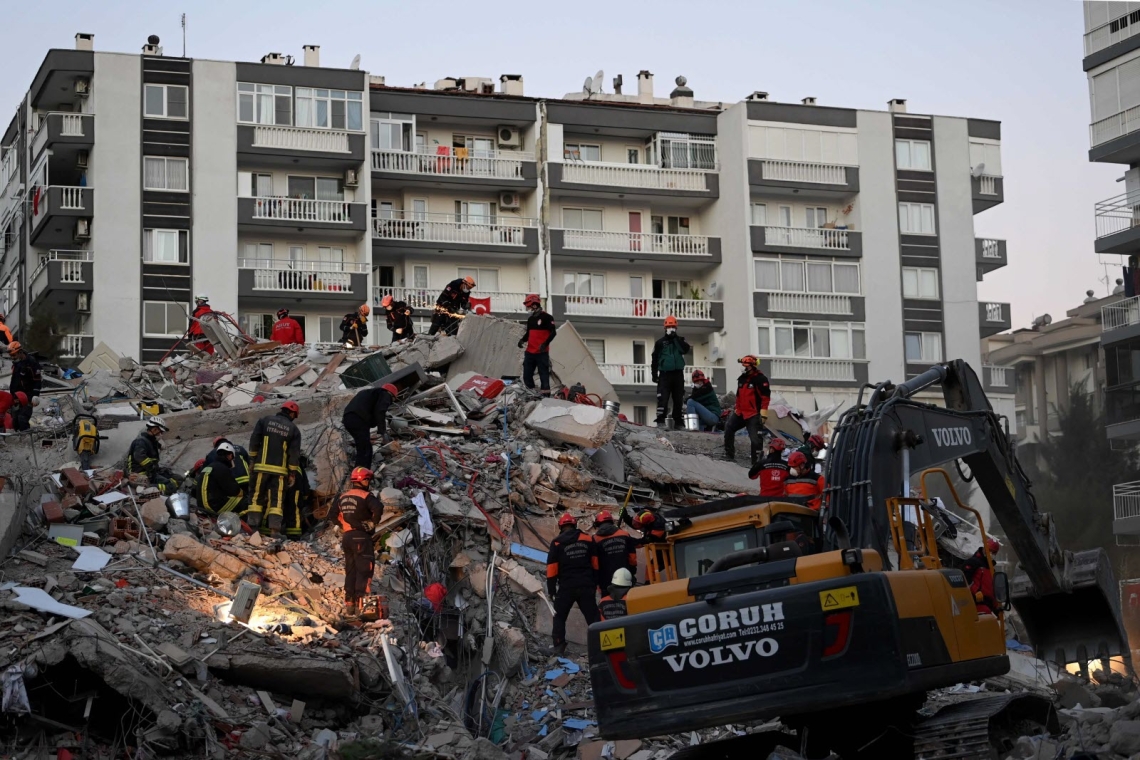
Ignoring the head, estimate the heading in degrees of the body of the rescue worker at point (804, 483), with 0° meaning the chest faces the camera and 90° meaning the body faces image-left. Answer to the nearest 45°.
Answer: approximately 90°

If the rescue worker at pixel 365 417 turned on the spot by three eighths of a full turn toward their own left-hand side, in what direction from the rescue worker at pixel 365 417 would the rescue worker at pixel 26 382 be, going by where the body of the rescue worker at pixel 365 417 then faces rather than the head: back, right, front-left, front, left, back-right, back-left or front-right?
front

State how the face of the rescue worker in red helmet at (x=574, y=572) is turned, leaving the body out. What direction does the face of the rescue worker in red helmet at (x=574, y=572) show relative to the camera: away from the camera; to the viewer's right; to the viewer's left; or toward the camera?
away from the camera

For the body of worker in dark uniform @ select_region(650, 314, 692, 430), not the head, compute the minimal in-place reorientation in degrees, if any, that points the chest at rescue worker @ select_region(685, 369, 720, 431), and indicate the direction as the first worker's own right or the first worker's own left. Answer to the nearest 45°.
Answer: approximately 135° to the first worker's own left

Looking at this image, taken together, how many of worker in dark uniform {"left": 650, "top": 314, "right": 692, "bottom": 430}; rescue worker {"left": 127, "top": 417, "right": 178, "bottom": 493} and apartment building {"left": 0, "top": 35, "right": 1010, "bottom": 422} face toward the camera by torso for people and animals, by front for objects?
2

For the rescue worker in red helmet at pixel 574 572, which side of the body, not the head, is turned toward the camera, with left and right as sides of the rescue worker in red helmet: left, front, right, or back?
back

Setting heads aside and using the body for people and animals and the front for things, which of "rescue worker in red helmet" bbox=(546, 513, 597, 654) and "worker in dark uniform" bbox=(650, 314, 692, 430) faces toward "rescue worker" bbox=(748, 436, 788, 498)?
the worker in dark uniform

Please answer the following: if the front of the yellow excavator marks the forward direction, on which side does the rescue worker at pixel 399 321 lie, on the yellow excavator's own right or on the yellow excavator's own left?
on the yellow excavator's own left

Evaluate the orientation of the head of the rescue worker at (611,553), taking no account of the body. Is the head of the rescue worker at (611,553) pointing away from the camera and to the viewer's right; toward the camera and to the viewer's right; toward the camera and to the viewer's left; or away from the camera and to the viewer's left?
away from the camera and to the viewer's left

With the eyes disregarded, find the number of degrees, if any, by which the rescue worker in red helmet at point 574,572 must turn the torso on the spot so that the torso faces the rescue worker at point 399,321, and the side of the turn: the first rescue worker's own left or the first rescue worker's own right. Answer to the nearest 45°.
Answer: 0° — they already face them

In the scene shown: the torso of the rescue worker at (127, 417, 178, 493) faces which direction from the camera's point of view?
to the viewer's right

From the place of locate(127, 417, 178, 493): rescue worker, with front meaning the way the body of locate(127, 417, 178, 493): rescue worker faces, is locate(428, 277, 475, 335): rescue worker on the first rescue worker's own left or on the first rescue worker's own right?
on the first rescue worker's own left
